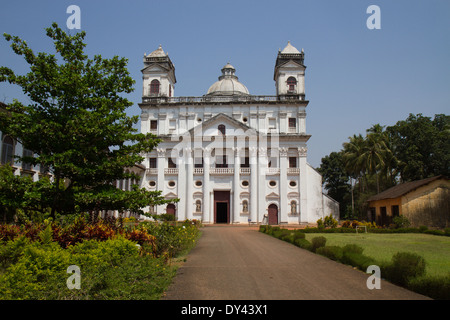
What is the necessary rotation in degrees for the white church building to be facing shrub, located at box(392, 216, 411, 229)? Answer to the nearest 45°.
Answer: approximately 45° to its left

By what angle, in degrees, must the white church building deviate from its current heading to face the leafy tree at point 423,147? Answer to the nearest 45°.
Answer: approximately 90° to its left

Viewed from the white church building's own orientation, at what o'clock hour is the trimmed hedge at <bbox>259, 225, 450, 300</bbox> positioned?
The trimmed hedge is roughly at 12 o'clock from the white church building.

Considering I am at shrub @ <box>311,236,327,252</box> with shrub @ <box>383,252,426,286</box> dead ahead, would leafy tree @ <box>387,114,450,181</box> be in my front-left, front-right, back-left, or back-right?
back-left

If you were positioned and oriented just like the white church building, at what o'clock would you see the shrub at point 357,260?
The shrub is roughly at 12 o'clock from the white church building.

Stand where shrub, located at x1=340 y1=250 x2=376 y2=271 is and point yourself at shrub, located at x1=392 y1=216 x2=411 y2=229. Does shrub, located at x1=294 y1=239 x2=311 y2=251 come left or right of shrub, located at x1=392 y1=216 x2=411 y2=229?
left

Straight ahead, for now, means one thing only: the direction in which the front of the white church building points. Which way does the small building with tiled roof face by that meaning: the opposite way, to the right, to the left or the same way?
to the right

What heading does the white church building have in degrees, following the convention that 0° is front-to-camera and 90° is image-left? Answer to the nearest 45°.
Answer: approximately 0°

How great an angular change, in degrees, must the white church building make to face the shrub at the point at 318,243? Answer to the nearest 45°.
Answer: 0° — it already faces it
